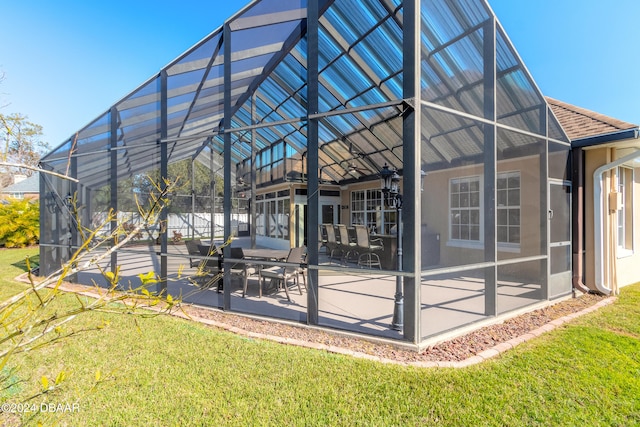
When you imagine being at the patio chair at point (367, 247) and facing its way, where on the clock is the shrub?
The shrub is roughly at 8 o'clock from the patio chair.

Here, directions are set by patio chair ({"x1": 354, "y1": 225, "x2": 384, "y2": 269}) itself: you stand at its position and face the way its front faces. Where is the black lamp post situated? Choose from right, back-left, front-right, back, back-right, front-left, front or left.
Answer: back-right

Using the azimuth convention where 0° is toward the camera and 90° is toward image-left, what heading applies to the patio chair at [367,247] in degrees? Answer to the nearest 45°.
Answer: approximately 225°

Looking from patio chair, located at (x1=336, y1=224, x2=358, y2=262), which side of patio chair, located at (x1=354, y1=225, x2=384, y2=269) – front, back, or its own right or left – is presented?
left

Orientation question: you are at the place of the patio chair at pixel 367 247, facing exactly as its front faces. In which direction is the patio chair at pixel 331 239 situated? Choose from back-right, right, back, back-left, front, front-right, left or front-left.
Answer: left
